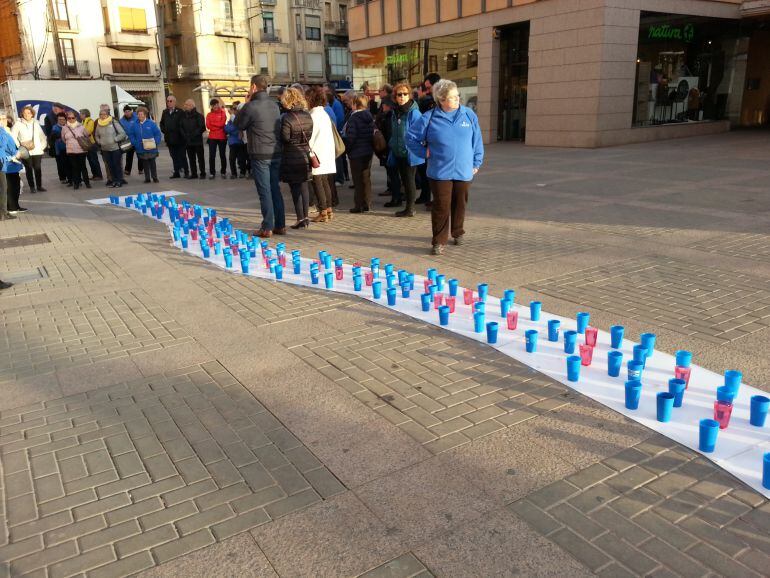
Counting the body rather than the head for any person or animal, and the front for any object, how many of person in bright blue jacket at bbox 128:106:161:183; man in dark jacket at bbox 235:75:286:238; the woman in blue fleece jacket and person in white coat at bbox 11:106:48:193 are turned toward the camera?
3

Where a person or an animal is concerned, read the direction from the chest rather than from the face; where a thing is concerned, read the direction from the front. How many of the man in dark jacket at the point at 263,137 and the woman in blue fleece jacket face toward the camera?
1

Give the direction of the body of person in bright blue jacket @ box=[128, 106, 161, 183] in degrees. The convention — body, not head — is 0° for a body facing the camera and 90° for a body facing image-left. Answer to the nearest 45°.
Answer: approximately 0°

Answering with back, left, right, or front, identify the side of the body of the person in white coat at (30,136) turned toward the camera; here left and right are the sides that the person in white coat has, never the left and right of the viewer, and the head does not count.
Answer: front

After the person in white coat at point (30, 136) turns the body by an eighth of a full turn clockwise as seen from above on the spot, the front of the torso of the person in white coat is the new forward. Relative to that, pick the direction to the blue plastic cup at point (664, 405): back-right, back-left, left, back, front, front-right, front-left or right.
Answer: front-left

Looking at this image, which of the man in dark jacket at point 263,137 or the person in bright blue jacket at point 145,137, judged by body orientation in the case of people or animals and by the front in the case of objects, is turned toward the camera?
the person in bright blue jacket

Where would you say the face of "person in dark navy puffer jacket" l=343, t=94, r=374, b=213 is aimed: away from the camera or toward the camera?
away from the camera

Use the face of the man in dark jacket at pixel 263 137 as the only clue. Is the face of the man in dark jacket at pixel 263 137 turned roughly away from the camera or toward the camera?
away from the camera

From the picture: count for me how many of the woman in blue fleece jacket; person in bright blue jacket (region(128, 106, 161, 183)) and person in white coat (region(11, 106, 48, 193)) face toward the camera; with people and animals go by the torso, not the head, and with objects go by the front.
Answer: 3

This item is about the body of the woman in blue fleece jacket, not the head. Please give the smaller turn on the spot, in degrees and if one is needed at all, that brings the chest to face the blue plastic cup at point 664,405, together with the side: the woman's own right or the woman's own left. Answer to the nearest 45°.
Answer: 0° — they already face it

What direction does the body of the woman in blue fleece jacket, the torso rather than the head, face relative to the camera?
toward the camera

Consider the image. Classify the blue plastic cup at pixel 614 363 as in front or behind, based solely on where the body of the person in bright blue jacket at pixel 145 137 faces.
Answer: in front
